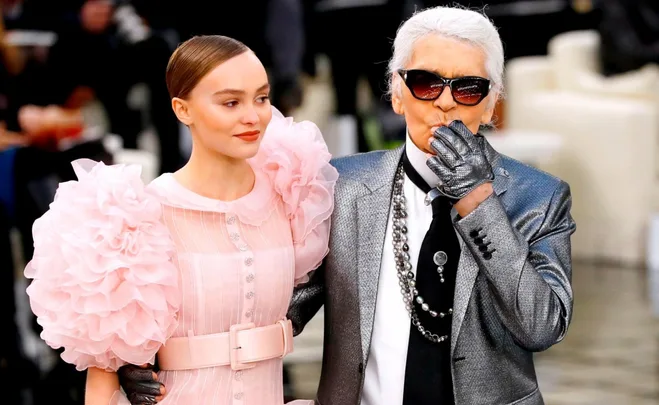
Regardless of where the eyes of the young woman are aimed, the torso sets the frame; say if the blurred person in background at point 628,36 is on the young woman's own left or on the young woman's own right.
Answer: on the young woman's own left

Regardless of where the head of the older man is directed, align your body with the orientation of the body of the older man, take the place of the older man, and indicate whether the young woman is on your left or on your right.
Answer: on your right

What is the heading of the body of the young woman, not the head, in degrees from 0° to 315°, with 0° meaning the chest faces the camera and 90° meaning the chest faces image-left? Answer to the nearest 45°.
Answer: approximately 315°

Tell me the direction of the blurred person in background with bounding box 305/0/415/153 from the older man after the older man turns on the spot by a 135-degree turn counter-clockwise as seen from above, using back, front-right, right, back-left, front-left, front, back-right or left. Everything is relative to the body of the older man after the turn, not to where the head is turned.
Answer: front-left

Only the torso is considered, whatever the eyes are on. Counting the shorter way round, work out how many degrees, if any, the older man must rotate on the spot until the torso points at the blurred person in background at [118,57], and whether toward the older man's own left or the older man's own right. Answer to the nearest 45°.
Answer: approximately 180°

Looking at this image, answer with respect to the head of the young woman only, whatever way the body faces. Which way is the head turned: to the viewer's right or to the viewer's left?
to the viewer's right

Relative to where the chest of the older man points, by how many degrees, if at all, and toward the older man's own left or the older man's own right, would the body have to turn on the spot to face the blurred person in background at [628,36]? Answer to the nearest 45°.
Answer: approximately 180°

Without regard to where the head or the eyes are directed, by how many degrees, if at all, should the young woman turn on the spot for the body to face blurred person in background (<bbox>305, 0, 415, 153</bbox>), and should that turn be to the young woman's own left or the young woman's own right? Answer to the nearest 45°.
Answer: approximately 135° to the young woman's own left
